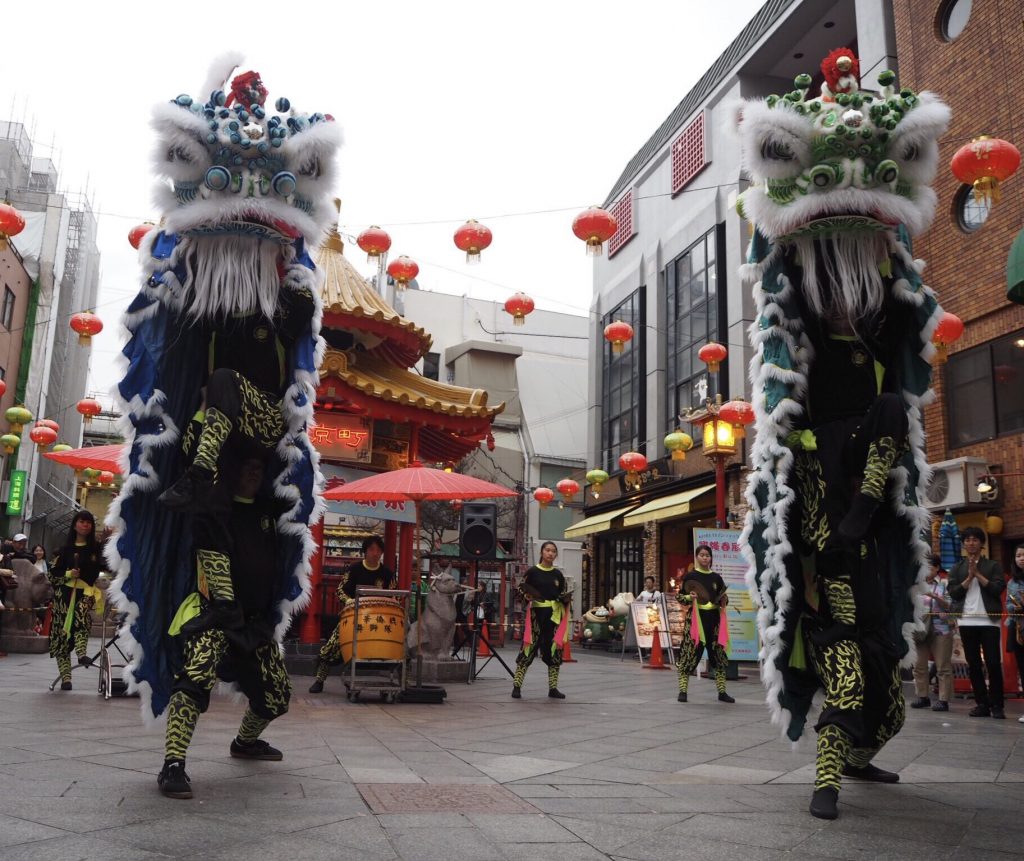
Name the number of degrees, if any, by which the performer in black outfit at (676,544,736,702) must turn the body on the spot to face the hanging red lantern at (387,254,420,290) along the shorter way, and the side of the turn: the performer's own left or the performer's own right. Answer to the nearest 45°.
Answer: approximately 135° to the performer's own right

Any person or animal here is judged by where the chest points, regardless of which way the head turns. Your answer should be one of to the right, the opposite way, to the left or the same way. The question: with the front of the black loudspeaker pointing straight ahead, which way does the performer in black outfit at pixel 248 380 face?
the same way

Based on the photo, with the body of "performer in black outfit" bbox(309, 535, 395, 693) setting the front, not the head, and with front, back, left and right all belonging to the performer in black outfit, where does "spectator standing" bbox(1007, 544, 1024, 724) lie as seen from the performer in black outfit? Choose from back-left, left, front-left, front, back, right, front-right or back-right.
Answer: left

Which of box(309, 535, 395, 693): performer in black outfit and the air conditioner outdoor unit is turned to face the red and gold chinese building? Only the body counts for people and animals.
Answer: the air conditioner outdoor unit

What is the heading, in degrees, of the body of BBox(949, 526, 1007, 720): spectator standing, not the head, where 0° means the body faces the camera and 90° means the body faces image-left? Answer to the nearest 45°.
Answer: approximately 0°

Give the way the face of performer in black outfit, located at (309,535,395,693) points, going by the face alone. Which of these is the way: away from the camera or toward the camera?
toward the camera

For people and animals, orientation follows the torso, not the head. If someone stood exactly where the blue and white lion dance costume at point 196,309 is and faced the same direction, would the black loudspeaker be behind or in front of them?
behind

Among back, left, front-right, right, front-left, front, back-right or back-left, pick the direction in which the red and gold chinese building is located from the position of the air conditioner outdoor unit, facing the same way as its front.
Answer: front

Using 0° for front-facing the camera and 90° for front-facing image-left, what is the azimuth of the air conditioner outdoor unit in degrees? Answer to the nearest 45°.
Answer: approximately 45°

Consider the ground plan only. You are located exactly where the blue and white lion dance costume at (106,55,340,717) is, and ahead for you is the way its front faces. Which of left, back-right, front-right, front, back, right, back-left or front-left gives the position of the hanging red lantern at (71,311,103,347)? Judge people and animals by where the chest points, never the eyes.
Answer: back

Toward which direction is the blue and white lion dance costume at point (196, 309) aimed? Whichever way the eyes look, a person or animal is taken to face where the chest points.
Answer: toward the camera

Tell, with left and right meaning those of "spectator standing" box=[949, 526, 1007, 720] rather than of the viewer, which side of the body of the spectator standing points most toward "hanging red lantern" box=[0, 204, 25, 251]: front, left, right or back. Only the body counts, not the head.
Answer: right

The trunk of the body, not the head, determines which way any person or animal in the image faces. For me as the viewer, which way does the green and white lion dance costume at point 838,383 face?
facing the viewer
